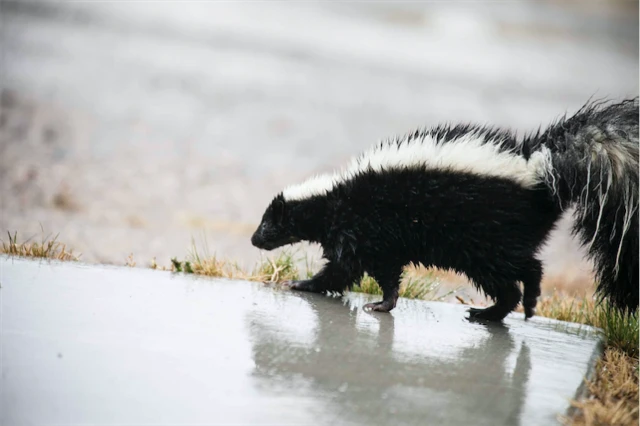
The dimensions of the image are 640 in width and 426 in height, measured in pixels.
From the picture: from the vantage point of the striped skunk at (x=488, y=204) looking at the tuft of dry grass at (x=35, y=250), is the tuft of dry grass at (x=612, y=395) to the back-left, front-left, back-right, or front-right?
back-left

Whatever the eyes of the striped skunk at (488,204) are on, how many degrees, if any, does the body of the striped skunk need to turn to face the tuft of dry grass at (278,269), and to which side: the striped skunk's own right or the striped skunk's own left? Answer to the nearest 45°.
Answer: approximately 45° to the striped skunk's own right

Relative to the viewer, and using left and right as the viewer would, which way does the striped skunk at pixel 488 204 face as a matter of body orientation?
facing to the left of the viewer

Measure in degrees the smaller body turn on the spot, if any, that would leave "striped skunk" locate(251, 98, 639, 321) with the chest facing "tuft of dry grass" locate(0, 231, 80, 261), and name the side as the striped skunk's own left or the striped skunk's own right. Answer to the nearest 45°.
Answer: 0° — it already faces it

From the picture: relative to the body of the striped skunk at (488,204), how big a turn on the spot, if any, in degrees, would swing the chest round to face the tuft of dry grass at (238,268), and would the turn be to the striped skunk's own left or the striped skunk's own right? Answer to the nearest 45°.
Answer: approximately 45° to the striped skunk's own right

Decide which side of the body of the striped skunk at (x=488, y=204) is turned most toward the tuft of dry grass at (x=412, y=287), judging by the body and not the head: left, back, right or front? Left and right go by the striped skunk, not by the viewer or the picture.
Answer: right

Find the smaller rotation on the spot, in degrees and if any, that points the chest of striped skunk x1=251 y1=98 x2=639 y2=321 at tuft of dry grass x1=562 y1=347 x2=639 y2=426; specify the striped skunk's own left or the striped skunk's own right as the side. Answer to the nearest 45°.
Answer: approximately 135° to the striped skunk's own left
